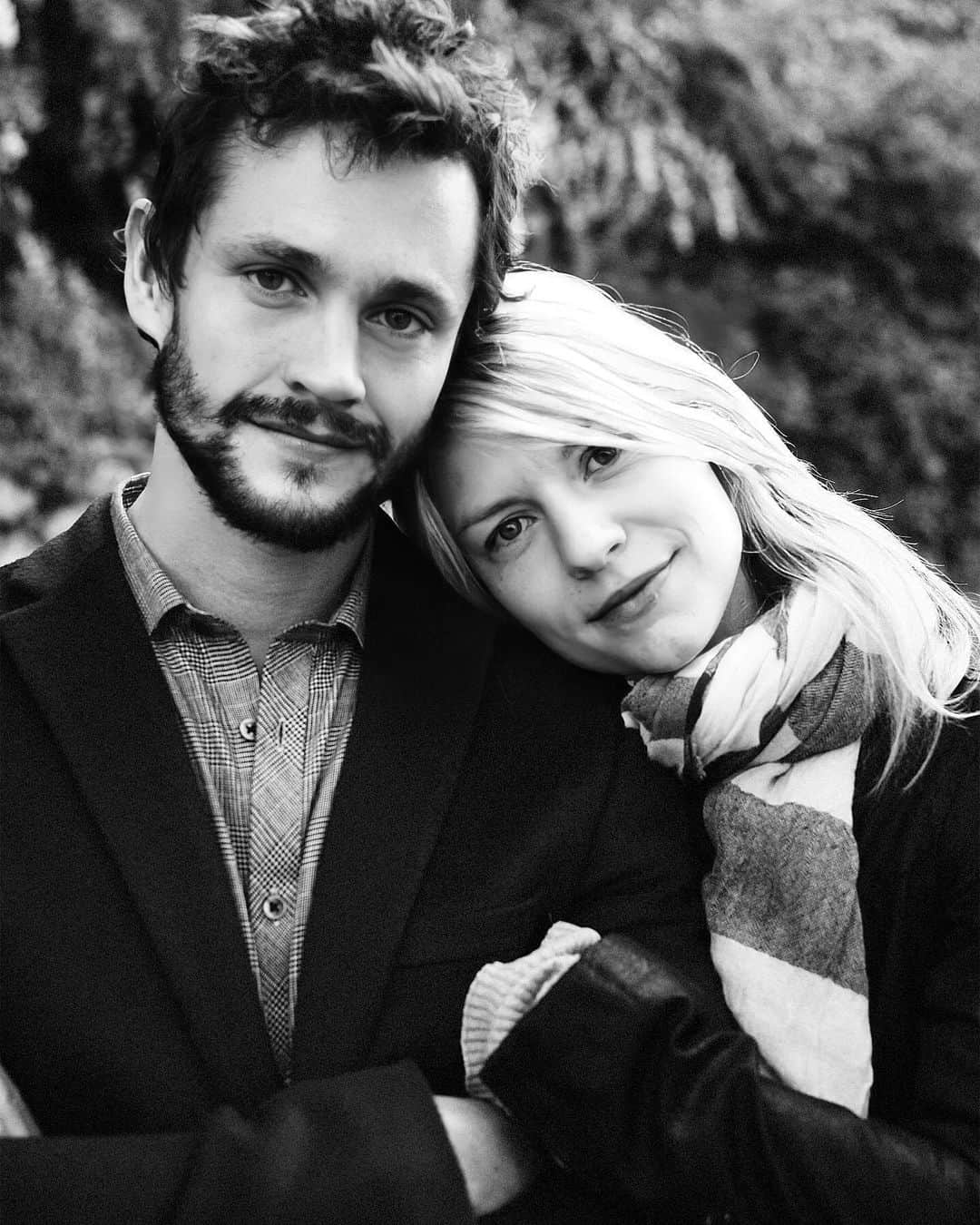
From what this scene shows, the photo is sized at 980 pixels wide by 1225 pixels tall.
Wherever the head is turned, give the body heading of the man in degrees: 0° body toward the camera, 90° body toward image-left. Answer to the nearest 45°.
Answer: approximately 0°
